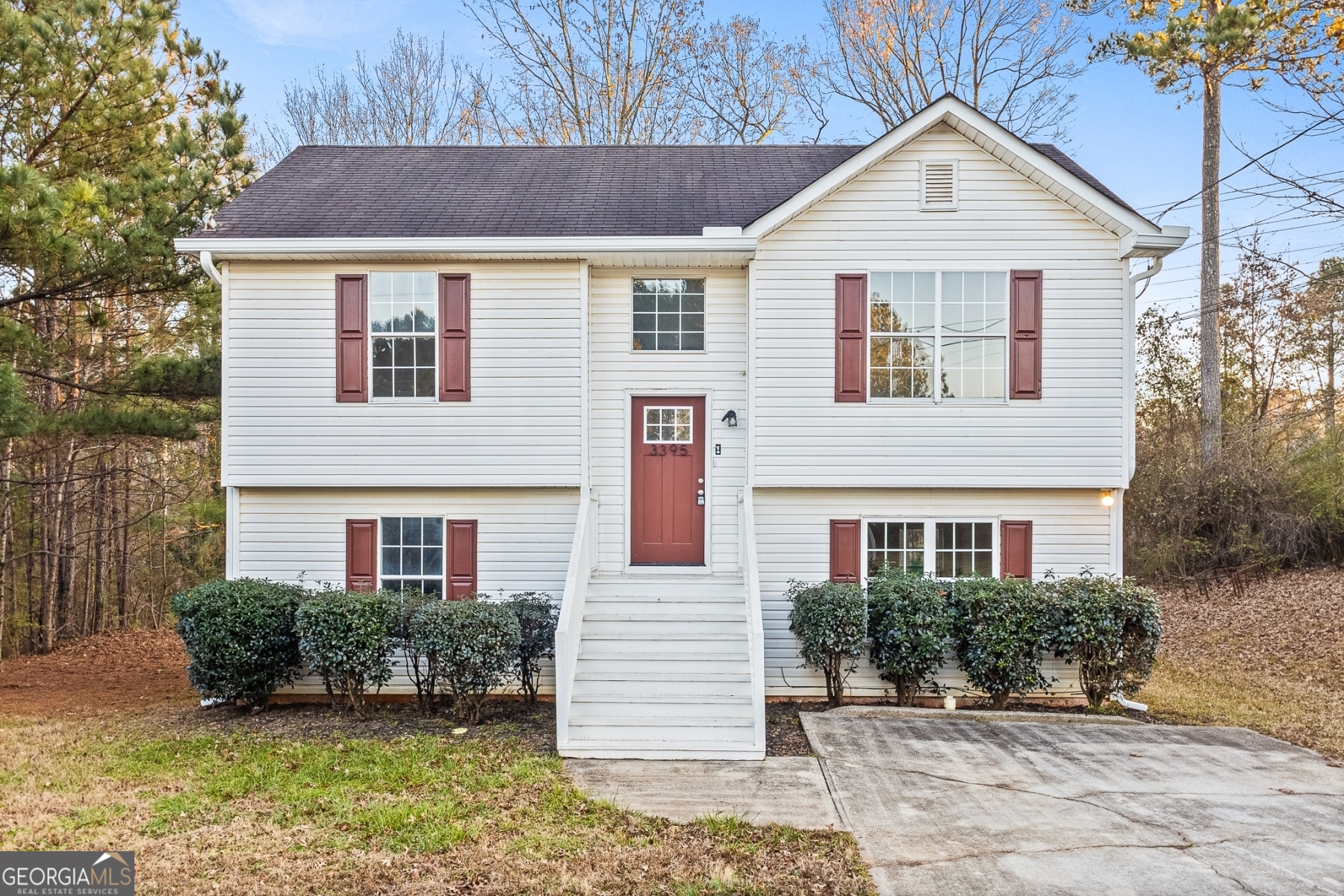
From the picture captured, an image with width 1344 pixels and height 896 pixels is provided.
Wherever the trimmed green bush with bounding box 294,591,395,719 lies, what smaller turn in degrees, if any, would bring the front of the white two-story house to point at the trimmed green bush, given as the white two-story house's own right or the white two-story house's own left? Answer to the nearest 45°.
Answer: approximately 90° to the white two-story house's own right

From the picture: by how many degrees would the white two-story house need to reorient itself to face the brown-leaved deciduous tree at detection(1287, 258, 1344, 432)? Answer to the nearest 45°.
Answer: approximately 135° to its left

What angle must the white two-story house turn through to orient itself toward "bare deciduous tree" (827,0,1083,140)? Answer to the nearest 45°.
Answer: approximately 135° to its left

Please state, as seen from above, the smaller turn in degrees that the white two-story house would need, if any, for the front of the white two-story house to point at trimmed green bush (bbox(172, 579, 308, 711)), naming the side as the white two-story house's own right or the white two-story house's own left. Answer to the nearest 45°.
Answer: approximately 90° to the white two-story house's own right

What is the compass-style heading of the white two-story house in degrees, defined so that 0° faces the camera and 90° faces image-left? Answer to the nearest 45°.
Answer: approximately 0°

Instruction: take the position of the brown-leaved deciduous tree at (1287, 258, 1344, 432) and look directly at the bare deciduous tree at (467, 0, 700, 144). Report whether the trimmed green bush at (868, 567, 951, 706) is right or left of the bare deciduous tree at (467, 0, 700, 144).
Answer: left

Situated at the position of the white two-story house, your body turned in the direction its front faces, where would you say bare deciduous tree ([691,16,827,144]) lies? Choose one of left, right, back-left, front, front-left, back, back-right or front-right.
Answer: back
